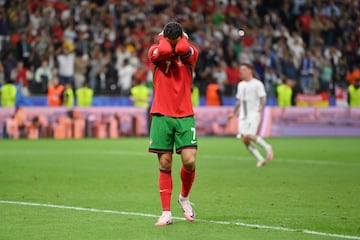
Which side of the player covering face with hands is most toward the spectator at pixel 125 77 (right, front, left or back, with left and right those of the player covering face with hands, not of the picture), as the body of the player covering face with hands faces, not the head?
back

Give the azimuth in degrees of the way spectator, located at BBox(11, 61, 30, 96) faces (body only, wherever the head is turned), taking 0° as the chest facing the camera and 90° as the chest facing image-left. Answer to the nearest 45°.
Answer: approximately 0°

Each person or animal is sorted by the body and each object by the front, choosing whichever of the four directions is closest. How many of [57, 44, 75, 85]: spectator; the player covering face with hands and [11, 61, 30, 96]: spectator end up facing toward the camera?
3

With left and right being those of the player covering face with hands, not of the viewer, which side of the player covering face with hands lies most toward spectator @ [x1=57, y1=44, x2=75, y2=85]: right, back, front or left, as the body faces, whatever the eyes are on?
back

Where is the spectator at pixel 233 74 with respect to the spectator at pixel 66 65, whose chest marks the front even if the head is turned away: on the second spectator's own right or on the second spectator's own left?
on the second spectator's own left

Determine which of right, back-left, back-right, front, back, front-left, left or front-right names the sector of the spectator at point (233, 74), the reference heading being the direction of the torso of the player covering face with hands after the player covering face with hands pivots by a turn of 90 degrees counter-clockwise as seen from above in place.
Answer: left

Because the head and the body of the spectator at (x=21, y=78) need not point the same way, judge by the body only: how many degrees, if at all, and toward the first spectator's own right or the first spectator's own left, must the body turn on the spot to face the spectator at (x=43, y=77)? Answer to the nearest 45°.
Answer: approximately 90° to the first spectator's own left

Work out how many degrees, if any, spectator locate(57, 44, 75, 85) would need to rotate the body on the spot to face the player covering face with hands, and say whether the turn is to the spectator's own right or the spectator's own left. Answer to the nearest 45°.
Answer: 0° — they already face them

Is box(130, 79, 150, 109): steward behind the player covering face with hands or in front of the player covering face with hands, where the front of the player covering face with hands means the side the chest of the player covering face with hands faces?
behind

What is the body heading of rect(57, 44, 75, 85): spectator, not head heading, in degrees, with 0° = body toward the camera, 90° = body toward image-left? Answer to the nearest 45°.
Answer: approximately 0°
